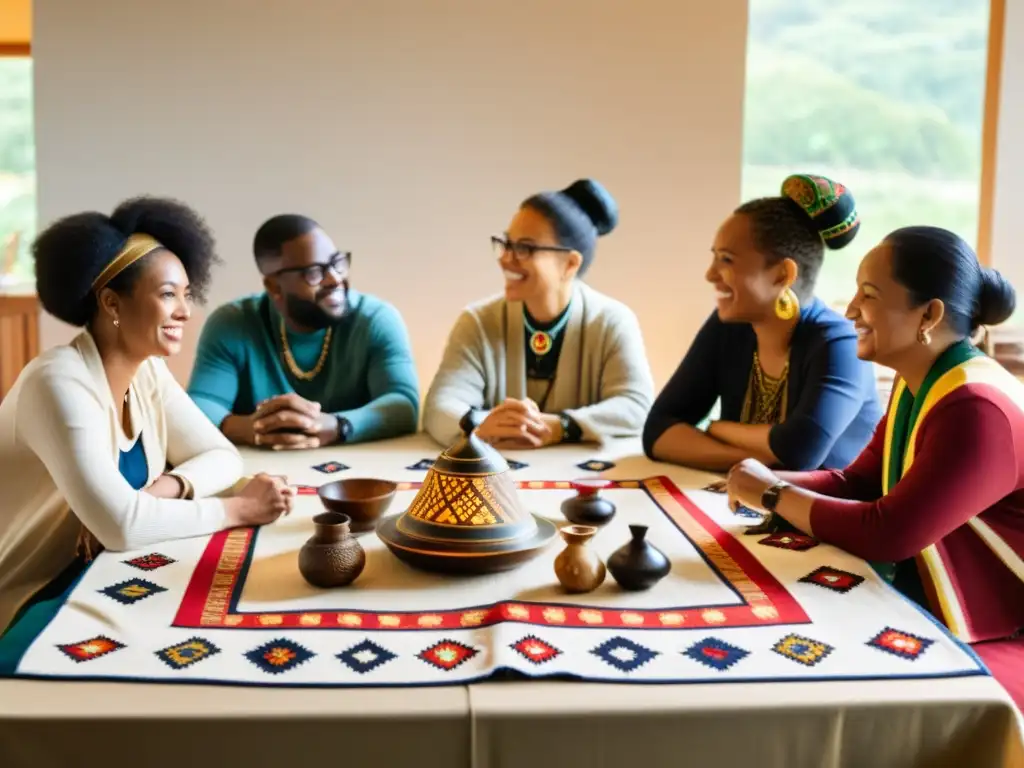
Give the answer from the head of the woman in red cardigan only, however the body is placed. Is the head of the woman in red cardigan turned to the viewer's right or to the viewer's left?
to the viewer's left

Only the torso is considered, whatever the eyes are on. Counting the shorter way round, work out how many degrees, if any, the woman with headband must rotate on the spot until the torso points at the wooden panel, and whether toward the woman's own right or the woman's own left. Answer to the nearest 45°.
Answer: approximately 135° to the woman's own left

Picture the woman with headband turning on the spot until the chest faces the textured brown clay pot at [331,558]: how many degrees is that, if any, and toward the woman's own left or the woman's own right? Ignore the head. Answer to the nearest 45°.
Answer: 0° — they already face it

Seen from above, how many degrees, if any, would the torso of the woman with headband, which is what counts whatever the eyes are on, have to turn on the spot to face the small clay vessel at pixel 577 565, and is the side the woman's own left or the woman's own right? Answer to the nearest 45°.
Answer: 0° — they already face it

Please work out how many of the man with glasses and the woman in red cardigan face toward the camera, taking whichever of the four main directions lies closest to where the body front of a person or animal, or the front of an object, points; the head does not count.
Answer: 1

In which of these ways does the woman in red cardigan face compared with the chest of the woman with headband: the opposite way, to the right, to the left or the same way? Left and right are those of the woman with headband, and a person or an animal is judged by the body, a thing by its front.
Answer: the opposite way

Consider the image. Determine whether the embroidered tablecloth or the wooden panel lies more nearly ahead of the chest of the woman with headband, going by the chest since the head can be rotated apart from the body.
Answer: the embroidered tablecloth

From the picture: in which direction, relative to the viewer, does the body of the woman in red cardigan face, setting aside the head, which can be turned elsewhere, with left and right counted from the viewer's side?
facing to the left of the viewer

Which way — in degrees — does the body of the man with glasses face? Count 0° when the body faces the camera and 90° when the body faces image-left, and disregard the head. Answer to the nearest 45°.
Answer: approximately 0°

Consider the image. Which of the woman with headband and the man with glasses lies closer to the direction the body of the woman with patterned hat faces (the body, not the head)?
the woman with headband
